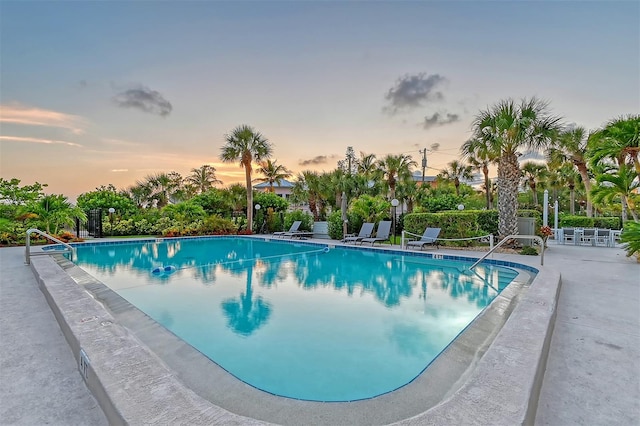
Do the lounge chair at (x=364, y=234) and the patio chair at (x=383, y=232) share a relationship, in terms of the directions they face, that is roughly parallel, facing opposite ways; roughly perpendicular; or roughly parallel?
roughly parallel

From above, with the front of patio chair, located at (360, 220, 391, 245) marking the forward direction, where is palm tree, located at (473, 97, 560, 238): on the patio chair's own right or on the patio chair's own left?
on the patio chair's own left

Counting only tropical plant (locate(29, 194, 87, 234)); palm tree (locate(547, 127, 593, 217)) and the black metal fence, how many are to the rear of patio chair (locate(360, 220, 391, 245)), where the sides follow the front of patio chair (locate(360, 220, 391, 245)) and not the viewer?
1

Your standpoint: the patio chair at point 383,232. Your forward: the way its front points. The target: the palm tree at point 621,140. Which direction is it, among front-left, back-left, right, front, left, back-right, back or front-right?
left

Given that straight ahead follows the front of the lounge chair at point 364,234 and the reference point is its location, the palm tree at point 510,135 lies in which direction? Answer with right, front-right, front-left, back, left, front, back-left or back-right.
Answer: left

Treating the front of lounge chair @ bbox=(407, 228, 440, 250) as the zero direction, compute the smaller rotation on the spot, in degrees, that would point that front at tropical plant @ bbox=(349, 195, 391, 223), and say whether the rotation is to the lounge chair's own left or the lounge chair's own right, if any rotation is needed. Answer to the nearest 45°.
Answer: approximately 90° to the lounge chair's own right

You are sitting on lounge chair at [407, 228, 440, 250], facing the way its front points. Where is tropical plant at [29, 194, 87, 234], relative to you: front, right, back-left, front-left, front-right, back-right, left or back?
front-right

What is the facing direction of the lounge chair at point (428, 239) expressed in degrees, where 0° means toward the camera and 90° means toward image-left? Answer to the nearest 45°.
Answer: approximately 45°

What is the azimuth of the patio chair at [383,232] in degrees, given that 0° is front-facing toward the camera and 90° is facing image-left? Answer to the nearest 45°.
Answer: approximately 45°

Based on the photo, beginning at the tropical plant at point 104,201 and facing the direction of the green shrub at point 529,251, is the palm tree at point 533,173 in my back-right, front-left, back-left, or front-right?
front-left

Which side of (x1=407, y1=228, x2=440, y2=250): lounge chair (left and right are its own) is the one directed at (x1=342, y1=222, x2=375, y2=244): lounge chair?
right

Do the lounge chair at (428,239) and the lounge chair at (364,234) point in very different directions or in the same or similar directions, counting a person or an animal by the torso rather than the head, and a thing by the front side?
same or similar directions

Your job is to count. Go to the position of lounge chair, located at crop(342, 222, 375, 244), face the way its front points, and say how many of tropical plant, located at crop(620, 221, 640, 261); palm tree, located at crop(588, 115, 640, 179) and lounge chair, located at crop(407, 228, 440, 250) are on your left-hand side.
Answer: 3

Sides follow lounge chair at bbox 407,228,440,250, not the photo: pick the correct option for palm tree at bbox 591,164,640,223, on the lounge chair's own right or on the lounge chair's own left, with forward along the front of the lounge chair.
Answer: on the lounge chair's own left
